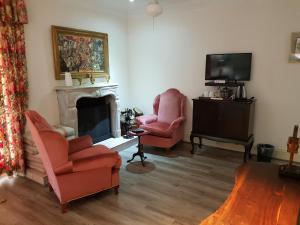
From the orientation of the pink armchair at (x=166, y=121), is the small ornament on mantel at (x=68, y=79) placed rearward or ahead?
ahead

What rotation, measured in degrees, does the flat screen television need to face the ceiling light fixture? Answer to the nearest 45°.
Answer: approximately 45° to its right

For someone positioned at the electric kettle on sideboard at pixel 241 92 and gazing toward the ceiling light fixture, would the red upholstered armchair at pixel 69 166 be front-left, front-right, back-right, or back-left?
front-left

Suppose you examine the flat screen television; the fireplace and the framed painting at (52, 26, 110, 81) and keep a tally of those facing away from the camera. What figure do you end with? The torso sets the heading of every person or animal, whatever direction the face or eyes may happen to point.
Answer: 0

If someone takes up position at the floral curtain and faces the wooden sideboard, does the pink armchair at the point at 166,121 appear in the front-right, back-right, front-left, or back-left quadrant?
front-left

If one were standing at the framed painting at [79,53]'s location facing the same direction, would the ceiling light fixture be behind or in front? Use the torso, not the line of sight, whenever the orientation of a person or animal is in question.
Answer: in front

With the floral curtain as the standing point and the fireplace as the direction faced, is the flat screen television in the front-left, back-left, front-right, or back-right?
front-right

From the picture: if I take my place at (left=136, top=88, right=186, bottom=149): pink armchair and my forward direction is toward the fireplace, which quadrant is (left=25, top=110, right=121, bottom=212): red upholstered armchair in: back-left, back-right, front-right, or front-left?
front-left

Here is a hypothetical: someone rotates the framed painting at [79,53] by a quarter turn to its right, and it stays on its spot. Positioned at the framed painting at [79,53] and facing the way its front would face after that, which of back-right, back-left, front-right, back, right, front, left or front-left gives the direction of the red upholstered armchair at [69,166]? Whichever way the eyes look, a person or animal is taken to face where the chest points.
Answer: front-left

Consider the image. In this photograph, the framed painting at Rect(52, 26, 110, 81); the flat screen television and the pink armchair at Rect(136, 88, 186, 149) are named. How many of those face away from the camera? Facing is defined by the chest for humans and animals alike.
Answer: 0

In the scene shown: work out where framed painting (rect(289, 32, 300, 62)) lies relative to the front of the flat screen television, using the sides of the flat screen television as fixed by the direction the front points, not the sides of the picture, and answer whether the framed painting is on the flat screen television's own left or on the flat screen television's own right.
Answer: on the flat screen television's own left

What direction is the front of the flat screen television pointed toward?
toward the camera

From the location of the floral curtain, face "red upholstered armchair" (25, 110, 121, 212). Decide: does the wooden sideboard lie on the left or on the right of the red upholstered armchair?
left

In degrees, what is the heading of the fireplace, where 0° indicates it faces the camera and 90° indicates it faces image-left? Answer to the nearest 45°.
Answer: approximately 315°
